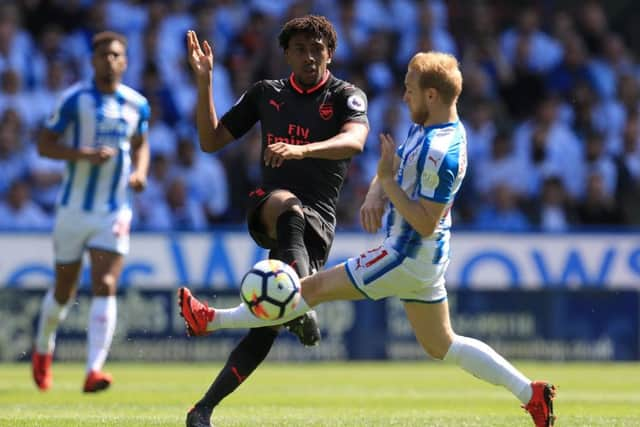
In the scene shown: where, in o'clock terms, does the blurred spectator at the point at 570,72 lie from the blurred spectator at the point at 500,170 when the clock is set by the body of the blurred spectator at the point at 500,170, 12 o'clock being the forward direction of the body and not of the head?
the blurred spectator at the point at 570,72 is roughly at 7 o'clock from the blurred spectator at the point at 500,170.

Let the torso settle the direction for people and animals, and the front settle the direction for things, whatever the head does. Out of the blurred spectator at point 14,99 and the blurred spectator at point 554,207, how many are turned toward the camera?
2

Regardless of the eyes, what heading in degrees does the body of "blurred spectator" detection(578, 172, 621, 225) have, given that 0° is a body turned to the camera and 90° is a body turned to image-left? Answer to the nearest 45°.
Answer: approximately 0°
